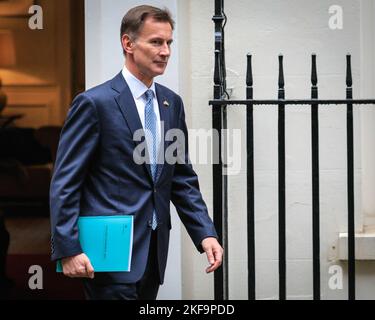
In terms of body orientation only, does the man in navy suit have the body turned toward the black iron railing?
no

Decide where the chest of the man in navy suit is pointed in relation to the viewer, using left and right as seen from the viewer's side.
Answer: facing the viewer and to the right of the viewer
